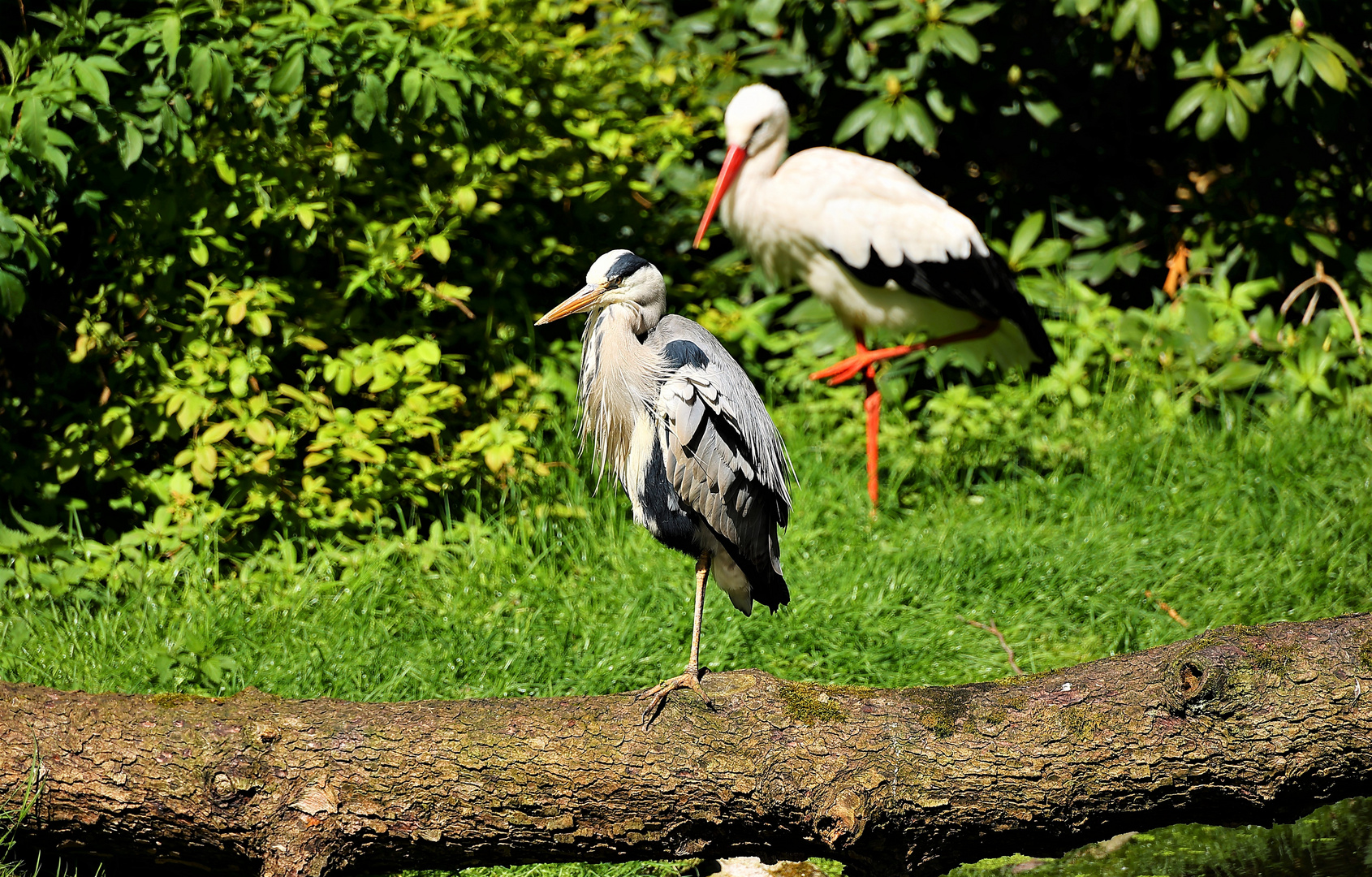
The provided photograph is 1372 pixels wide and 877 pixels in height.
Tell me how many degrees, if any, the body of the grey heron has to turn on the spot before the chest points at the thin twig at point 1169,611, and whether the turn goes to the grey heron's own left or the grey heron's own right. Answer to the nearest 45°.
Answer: approximately 180°

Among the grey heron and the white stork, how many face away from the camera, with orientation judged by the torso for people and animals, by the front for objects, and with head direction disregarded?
0

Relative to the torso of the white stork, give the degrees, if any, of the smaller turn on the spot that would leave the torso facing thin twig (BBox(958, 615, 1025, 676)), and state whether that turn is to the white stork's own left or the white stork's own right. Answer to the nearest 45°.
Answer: approximately 90° to the white stork's own left

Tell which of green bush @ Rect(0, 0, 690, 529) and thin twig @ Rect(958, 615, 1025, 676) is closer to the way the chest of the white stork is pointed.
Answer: the green bush

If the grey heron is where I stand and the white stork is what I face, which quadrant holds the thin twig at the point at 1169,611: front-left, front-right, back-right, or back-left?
front-right

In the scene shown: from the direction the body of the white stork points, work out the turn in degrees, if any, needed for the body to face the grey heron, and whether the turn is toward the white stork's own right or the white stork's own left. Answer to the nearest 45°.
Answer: approximately 90° to the white stork's own left

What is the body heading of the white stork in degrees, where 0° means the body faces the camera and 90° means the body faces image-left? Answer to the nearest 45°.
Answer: approximately 90°

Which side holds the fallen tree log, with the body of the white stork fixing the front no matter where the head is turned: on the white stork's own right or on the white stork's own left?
on the white stork's own left

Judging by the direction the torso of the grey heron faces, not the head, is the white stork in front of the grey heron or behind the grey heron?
behind

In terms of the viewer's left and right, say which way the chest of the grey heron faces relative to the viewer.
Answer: facing the viewer and to the left of the viewer

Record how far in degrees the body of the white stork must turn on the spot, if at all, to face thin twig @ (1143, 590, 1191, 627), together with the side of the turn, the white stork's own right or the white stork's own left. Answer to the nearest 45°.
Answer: approximately 135° to the white stork's own left
